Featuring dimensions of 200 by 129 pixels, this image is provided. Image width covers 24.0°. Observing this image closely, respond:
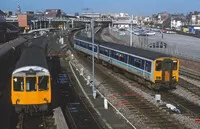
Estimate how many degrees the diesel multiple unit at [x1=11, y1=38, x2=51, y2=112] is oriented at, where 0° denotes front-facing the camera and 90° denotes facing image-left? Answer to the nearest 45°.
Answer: approximately 0°

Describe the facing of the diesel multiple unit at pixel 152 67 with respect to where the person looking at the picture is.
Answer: facing the viewer and to the right of the viewer

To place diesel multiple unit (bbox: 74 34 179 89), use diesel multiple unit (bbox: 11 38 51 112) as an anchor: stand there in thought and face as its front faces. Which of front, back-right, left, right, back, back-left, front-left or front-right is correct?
back-left

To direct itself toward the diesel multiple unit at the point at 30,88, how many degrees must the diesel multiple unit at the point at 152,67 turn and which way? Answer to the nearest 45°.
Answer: approximately 90° to its right

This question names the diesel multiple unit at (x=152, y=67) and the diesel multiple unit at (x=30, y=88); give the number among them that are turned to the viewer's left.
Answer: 0
